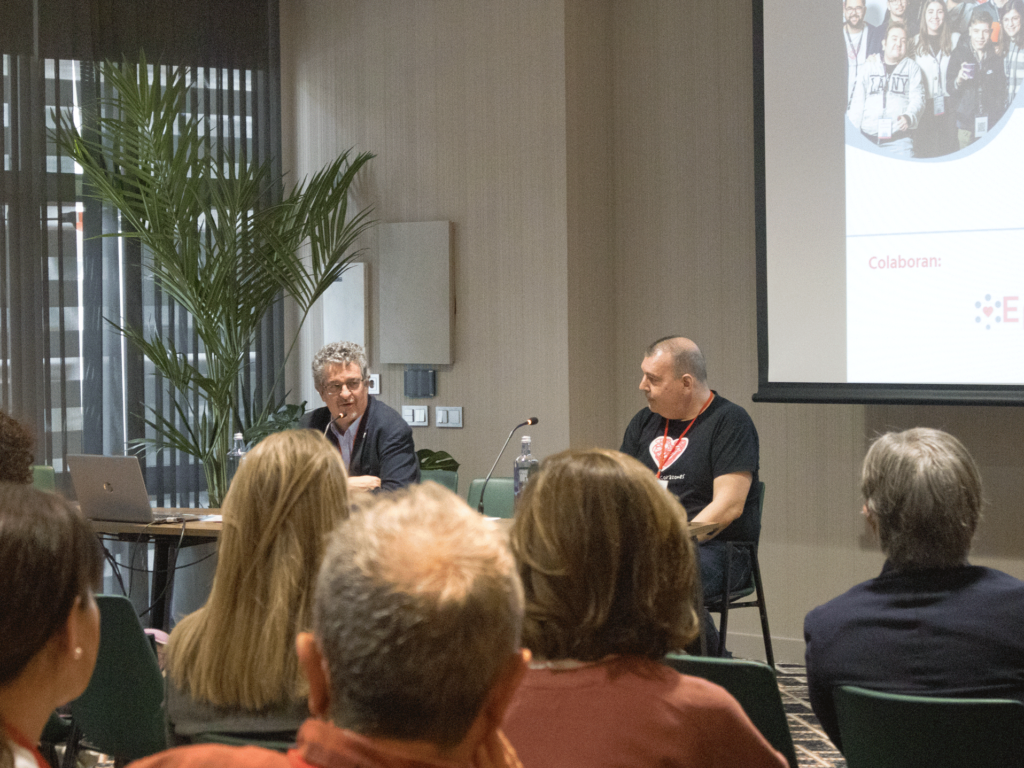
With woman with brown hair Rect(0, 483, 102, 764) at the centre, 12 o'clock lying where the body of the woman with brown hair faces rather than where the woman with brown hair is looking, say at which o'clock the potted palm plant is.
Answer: The potted palm plant is roughly at 11 o'clock from the woman with brown hair.

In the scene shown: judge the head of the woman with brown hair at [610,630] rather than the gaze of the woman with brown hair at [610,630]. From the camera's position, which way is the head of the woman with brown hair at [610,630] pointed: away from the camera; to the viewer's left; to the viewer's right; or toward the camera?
away from the camera

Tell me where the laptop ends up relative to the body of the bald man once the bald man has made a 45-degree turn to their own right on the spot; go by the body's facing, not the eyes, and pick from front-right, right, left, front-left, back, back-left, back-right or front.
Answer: front

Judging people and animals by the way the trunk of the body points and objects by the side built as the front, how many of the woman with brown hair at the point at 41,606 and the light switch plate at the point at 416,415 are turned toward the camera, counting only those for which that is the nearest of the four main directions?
1

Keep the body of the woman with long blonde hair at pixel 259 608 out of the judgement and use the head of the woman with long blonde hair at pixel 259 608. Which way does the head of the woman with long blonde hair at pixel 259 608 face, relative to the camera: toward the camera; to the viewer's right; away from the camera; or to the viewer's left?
away from the camera

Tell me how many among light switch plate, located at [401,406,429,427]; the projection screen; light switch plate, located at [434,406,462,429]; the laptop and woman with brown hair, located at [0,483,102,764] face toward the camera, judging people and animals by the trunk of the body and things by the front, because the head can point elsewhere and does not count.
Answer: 3

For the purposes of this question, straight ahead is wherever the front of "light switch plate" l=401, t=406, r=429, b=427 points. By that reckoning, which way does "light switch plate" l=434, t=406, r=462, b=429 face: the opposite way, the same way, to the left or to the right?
the same way

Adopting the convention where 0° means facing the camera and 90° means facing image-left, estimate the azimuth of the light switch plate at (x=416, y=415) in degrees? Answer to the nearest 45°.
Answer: approximately 0°

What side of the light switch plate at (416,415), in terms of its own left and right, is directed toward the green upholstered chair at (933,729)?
front

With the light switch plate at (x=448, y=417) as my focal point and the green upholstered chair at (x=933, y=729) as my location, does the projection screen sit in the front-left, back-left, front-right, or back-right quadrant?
front-right

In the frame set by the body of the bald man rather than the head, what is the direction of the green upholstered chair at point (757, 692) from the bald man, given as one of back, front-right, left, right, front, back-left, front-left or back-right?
front-left

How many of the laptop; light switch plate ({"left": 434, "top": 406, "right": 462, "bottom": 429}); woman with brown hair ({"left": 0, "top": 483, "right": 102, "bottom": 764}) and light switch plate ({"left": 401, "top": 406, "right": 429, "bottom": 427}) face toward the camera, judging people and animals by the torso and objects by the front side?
2

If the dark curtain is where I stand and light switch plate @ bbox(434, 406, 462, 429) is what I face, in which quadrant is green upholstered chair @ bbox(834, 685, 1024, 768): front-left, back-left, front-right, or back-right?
front-right

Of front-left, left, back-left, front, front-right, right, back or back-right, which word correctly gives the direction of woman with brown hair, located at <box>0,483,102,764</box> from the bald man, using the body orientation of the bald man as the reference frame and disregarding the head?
front-left

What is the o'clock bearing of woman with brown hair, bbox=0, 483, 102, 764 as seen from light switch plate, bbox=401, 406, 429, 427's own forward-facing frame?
The woman with brown hair is roughly at 12 o'clock from the light switch plate.

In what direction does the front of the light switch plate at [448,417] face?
toward the camera

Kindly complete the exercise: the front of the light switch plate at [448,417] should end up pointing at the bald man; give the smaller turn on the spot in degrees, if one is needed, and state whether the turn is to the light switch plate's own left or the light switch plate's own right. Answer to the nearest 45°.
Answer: approximately 45° to the light switch plate's own left

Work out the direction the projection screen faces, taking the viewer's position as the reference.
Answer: facing the viewer
